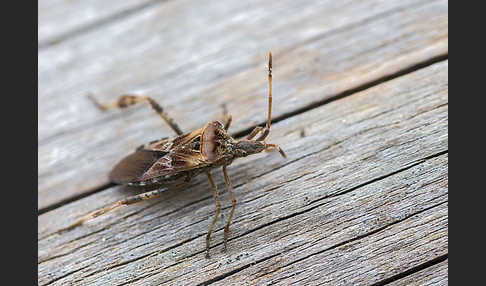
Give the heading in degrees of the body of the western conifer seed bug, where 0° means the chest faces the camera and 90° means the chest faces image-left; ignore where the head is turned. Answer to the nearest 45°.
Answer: approximately 270°

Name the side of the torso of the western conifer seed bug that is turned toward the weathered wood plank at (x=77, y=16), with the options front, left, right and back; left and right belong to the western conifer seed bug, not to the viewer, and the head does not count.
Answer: left

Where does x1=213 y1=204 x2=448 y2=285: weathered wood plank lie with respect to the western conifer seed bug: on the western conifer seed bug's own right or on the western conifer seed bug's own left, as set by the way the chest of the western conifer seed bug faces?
on the western conifer seed bug's own right

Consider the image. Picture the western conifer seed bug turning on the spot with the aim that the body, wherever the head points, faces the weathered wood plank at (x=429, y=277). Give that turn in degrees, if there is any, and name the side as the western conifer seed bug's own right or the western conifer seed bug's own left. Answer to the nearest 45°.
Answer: approximately 45° to the western conifer seed bug's own right
